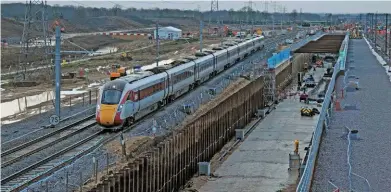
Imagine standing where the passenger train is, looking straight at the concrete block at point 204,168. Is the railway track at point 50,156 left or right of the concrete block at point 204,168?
right

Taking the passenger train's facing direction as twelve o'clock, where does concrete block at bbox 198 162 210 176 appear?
The concrete block is roughly at 10 o'clock from the passenger train.

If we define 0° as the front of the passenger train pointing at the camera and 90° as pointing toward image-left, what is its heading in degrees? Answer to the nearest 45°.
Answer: approximately 45°

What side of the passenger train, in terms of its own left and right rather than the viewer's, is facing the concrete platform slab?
left

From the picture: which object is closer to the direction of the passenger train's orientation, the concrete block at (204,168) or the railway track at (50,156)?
the railway track

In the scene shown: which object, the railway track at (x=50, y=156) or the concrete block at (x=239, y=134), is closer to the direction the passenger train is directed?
the railway track
